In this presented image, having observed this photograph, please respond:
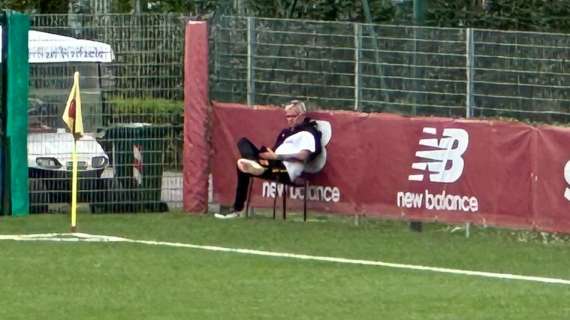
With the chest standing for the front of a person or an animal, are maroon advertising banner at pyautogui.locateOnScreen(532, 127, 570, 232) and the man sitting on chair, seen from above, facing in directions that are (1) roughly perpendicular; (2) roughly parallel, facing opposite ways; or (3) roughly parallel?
roughly perpendicular

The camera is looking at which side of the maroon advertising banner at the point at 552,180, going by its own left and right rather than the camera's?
front

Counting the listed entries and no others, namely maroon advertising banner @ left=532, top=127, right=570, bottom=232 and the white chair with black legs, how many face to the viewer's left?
1

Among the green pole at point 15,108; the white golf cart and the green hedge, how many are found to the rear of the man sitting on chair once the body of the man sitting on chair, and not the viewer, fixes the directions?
0

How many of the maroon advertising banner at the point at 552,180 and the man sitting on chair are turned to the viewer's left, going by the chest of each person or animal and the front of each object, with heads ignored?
1

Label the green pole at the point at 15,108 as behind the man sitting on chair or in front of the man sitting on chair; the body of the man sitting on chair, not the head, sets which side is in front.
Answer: in front

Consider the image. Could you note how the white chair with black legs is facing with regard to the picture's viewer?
facing to the left of the viewer

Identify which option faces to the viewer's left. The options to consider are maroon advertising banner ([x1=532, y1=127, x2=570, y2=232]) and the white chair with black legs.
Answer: the white chair with black legs

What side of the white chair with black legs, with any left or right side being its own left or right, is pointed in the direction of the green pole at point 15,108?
front

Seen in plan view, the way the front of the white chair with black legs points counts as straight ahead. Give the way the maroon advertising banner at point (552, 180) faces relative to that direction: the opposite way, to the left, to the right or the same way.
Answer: to the left

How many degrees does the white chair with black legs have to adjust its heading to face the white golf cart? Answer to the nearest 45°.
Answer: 0° — it already faces it

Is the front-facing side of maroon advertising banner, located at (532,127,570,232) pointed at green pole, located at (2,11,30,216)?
no

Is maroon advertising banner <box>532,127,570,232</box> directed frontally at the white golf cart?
no

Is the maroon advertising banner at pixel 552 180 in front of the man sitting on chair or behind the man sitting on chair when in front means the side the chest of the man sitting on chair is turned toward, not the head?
behind

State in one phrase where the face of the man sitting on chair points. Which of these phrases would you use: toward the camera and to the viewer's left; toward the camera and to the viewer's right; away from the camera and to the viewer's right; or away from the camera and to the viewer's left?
toward the camera and to the viewer's left

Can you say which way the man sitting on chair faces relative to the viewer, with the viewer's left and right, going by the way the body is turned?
facing to the left of the viewer
